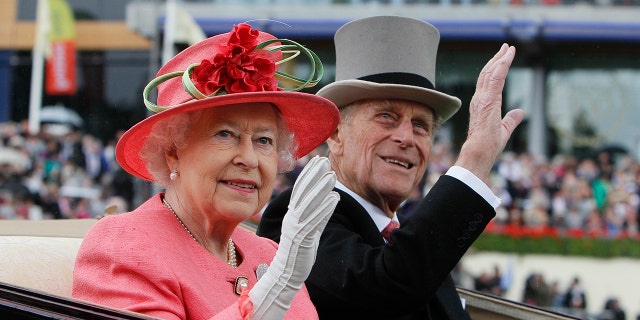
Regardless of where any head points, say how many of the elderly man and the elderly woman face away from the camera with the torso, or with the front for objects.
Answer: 0

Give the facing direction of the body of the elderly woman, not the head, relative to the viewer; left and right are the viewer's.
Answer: facing the viewer and to the right of the viewer

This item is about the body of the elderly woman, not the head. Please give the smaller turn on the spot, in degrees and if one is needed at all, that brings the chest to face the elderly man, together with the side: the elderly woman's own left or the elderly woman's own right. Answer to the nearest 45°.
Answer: approximately 90° to the elderly woman's own left

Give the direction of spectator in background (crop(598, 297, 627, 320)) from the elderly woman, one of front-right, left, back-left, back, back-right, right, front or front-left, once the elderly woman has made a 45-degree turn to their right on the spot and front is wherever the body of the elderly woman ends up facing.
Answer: back-left

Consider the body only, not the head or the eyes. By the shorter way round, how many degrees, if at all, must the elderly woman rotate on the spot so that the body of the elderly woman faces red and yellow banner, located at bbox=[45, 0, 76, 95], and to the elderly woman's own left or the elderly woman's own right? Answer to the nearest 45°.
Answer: approximately 135° to the elderly woman's own left

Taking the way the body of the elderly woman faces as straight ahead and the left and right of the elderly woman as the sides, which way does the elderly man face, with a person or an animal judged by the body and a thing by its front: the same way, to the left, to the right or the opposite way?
the same way

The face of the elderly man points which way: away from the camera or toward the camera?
toward the camera

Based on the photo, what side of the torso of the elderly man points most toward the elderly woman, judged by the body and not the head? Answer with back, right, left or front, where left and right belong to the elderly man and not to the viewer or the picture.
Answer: right
